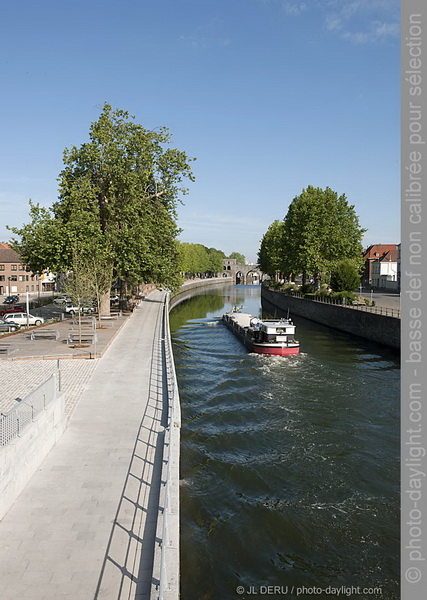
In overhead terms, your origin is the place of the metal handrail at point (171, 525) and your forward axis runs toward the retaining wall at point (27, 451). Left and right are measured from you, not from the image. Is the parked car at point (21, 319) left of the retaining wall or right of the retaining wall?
right

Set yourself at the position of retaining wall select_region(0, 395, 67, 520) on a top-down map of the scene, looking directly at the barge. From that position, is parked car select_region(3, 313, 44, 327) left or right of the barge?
left

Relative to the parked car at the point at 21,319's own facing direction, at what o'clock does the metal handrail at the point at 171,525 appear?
The metal handrail is roughly at 3 o'clock from the parked car.

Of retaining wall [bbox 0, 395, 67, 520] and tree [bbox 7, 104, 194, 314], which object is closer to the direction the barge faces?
the tree

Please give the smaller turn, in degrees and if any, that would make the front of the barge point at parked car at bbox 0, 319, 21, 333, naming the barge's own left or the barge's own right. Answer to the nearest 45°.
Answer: approximately 45° to the barge's own left

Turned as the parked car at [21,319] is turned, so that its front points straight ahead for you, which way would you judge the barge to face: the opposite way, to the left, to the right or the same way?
to the left

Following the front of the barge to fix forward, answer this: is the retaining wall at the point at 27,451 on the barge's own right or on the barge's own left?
on the barge's own left

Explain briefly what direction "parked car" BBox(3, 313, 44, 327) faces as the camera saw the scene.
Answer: facing to the right of the viewer

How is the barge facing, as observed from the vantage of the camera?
facing away from the viewer and to the left of the viewer

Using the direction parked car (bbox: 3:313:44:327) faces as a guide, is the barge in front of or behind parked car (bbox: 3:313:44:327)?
in front

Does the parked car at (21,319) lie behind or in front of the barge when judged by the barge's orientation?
in front
